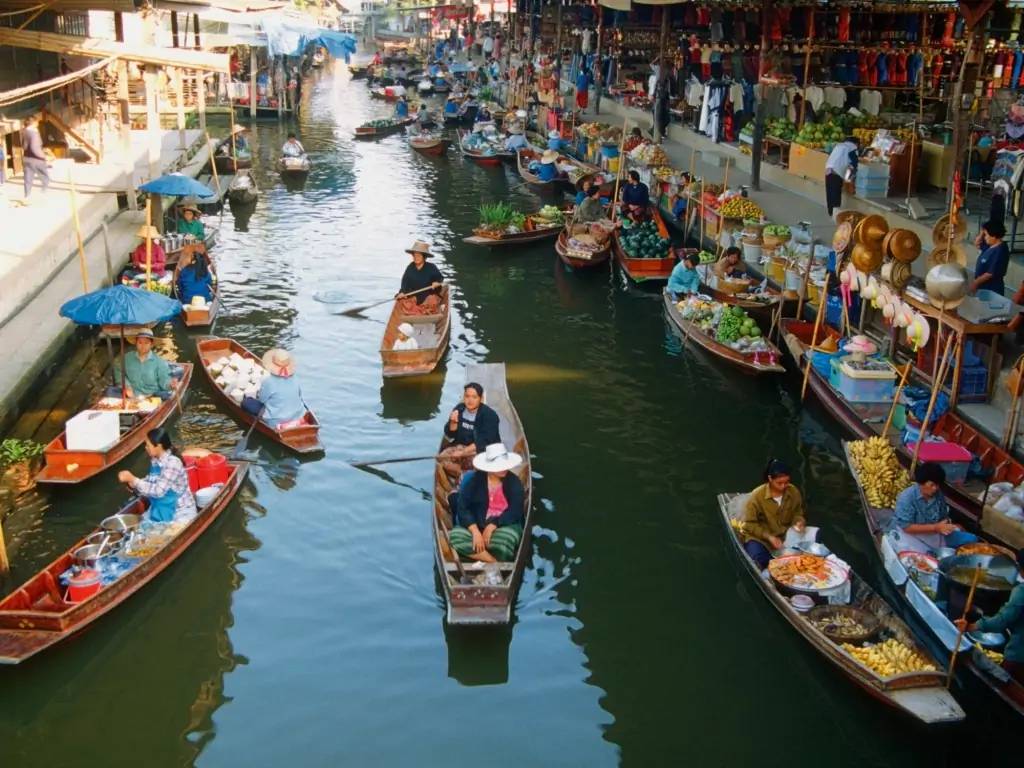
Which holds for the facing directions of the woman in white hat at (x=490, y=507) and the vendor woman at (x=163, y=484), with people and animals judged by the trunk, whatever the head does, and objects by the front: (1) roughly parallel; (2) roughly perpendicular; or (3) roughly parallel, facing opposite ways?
roughly perpendicular

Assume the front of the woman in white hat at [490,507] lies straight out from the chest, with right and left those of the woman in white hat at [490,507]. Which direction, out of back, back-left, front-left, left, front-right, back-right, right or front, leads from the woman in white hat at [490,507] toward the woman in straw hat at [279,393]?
back-right

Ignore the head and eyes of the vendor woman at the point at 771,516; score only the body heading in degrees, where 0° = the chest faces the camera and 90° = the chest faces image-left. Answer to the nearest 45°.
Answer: approximately 315°

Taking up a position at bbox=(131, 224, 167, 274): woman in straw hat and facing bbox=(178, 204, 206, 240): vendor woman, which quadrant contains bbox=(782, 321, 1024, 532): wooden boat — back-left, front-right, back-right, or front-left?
back-right

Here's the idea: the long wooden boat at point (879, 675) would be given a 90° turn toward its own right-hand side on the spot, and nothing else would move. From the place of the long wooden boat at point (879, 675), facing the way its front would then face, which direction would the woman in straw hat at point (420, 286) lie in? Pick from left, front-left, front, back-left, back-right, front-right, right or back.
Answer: right

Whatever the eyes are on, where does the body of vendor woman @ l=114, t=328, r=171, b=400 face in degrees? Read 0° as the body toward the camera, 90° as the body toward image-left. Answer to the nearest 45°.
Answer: approximately 0°
